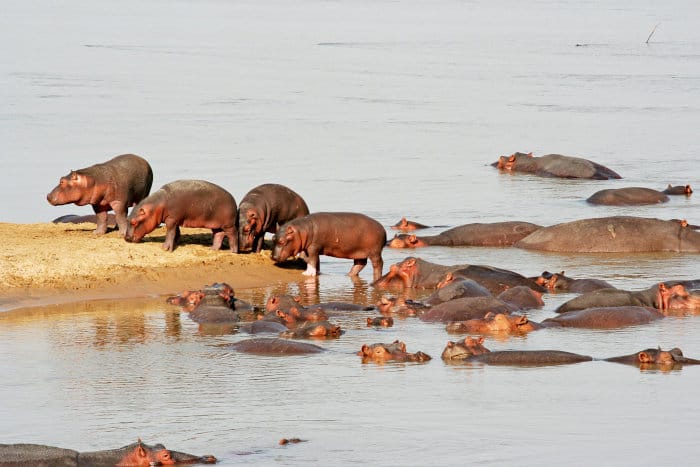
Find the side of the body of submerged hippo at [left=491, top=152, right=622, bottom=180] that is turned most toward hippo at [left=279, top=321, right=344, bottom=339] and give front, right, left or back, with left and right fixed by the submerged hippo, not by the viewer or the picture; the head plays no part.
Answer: left

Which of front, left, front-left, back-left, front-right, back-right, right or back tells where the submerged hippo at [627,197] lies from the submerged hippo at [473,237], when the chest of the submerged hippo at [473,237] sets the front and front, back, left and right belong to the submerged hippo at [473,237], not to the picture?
back-right

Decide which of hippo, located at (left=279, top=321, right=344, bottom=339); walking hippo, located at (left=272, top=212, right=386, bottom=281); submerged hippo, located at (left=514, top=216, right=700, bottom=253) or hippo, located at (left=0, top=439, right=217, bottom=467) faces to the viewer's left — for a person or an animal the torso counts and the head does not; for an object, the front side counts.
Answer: the walking hippo

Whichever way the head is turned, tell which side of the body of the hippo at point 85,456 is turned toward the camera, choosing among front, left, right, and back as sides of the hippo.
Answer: right

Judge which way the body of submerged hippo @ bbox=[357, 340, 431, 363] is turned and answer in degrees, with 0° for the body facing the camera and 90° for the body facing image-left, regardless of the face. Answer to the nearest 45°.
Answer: approximately 270°

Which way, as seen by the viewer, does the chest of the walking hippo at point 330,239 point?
to the viewer's left

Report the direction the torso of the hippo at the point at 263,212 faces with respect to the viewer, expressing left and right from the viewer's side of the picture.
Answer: facing the viewer and to the left of the viewer

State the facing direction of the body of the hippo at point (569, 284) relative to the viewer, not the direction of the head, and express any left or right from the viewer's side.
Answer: facing to the left of the viewer

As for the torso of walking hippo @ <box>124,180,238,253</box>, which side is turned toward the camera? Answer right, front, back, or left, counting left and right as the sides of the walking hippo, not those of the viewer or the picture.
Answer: left

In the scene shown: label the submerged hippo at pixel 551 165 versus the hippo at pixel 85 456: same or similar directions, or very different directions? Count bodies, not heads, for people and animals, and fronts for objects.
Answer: very different directions

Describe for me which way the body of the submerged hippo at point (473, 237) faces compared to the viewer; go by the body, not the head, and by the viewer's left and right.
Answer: facing to the left of the viewer

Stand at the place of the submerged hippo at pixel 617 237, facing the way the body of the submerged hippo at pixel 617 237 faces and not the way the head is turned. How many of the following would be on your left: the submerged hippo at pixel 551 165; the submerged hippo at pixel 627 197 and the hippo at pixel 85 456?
2

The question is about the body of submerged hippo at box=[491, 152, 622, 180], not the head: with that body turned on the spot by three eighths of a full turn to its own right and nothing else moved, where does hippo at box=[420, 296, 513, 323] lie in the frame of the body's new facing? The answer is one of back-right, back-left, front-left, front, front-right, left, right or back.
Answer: back-right

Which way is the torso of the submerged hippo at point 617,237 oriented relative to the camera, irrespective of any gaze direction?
to the viewer's right
